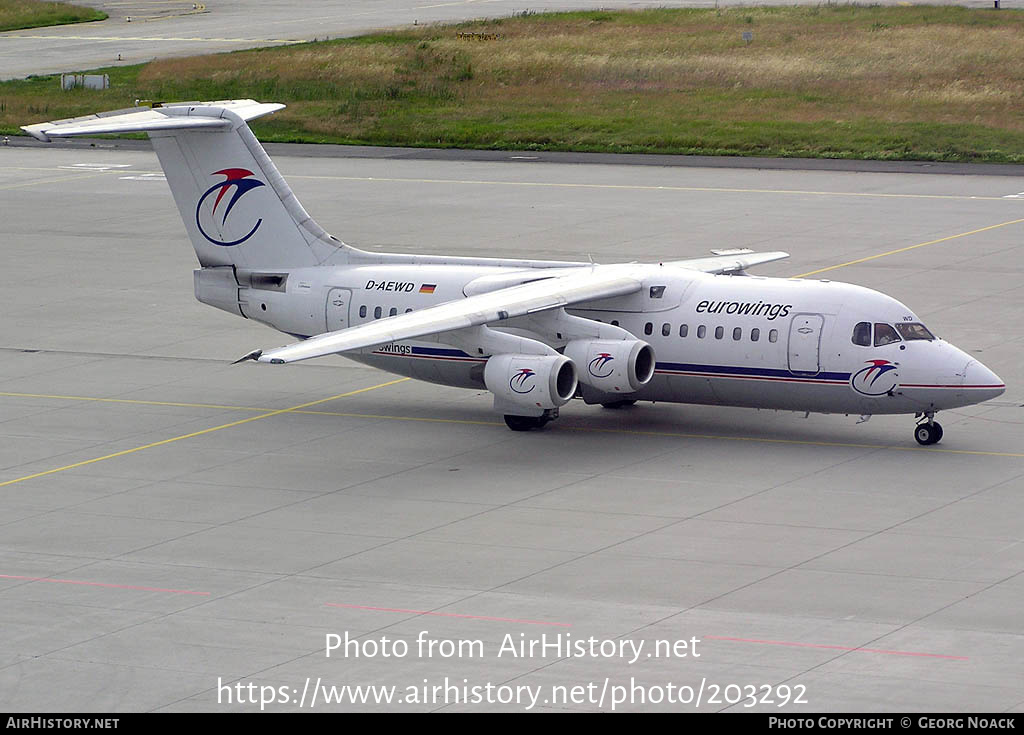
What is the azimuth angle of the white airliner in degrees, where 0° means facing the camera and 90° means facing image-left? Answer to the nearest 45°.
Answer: approximately 315°
